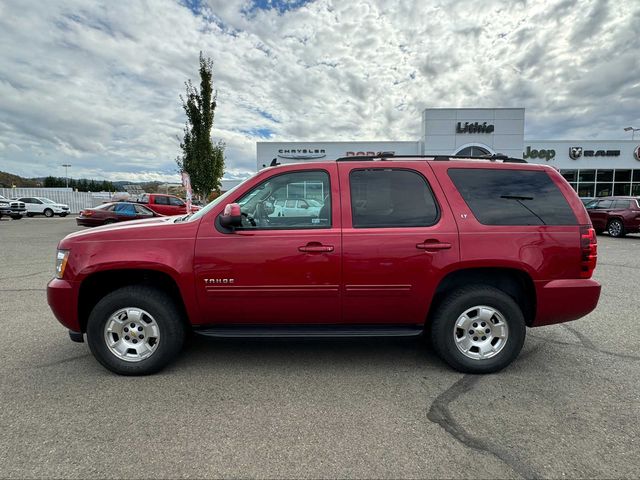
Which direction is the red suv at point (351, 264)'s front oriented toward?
to the viewer's left

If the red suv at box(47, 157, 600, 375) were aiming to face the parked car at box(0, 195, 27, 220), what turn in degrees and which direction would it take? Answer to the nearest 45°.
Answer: approximately 45° to its right

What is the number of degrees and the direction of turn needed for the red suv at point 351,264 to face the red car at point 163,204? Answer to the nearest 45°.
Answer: approximately 45° to its right

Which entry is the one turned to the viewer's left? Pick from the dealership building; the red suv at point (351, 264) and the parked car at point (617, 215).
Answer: the red suv

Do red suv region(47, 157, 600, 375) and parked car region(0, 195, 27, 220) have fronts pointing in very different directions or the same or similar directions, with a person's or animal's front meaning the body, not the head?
very different directions

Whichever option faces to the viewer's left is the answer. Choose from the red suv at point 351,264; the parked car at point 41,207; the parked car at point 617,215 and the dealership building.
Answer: the red suv

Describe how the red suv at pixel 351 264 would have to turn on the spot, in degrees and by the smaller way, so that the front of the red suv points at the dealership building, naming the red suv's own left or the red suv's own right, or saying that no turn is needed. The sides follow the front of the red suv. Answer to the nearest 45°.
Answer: approximately 135° to the red suv's own right

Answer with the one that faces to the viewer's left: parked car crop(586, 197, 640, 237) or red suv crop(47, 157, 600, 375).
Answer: the red suv

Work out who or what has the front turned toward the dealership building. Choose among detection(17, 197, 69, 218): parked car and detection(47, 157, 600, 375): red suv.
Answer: the parked car

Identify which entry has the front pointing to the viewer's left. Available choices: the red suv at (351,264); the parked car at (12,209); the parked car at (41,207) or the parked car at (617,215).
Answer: the red suv
